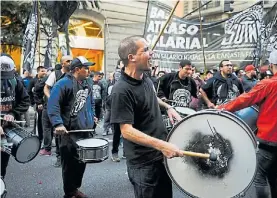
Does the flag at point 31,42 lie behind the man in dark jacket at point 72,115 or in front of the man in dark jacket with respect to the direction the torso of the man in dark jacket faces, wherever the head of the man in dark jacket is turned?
behind

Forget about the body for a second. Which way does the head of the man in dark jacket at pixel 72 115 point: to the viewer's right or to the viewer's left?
to the viewer's right

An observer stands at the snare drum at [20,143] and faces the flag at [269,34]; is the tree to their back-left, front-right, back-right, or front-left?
front-left

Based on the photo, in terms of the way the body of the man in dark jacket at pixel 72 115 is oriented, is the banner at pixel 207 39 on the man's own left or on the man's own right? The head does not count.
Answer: on the man's own left

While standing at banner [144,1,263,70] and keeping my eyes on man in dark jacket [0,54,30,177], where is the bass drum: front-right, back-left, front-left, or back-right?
front-left

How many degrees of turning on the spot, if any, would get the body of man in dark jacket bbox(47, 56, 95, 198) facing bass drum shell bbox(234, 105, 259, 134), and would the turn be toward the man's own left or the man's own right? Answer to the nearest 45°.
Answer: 0° — they already face it

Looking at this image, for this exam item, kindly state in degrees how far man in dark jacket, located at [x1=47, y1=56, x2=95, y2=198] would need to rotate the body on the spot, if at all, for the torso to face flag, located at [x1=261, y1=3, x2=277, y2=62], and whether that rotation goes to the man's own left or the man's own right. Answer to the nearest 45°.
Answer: approximately 90° to the man's own left

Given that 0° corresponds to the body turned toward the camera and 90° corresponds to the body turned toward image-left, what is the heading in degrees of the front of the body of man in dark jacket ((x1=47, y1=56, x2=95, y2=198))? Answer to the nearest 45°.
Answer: approximately 315°

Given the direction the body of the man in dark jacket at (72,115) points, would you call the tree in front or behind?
behind

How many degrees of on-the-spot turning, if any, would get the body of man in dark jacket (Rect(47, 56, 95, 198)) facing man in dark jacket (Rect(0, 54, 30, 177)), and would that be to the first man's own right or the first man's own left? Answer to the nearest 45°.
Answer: approximately 135° to the first man's own right
